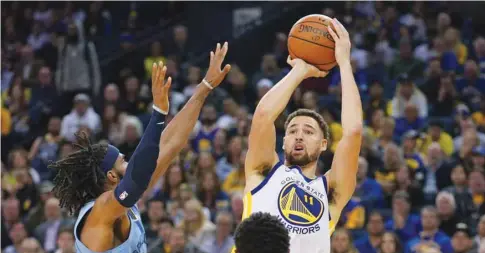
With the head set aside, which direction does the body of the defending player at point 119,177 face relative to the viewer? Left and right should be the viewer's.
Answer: facing to the right of the viewer

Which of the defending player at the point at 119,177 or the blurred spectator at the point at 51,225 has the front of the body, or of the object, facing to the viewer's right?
the defending player

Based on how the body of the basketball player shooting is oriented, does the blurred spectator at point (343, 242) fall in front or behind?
behind

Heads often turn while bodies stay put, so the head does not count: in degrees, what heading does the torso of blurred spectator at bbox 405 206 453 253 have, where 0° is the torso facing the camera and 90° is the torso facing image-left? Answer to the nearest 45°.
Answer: approximately 0°

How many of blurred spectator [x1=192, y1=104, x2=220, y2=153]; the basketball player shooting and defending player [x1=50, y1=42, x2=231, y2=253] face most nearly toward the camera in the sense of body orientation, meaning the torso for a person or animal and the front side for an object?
2
